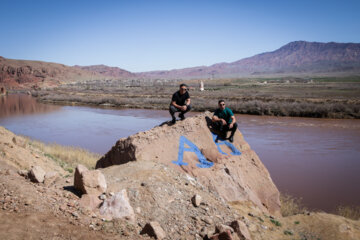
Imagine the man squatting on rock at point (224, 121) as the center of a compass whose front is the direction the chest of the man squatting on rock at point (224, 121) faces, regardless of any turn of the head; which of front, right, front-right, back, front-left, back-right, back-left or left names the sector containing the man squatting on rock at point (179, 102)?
right

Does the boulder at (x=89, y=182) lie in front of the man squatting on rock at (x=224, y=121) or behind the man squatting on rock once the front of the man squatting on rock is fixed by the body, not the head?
in front

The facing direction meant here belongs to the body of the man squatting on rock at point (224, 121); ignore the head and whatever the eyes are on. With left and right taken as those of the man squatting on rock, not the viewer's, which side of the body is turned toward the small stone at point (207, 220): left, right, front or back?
front

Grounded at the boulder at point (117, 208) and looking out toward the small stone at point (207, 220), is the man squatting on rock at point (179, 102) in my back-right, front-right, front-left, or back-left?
front-left

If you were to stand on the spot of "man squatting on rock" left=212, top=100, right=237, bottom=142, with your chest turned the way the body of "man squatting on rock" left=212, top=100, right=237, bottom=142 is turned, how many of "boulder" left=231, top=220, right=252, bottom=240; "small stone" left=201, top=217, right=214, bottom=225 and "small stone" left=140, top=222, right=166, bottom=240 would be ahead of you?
3

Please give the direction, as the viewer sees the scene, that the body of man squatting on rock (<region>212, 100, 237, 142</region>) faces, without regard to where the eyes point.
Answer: toward the camera

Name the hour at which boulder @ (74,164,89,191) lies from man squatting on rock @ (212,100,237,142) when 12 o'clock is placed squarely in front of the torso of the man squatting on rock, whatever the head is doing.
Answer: The boulder is roughly at 1 o'clock from the man squatting on rock.

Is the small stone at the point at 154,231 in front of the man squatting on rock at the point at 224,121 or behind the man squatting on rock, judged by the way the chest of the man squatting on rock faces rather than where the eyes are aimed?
in front

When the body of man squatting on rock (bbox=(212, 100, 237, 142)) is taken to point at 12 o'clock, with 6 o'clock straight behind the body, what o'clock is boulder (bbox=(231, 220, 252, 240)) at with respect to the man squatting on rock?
The boulder is roughly at 12 o'clock from the man squatting on rock.

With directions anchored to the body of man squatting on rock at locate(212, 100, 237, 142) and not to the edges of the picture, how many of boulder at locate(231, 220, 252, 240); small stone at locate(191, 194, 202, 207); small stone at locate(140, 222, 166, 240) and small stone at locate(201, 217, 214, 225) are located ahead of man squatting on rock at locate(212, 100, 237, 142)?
4

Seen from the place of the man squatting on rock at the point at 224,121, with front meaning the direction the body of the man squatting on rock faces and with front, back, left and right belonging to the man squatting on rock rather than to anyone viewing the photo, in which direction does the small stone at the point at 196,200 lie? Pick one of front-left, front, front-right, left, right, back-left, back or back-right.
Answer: front

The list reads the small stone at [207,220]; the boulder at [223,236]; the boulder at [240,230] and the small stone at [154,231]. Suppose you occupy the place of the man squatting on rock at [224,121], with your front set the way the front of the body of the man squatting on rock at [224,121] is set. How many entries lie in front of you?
4
